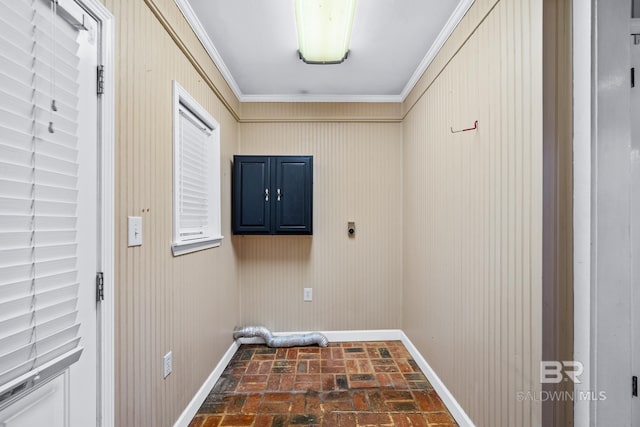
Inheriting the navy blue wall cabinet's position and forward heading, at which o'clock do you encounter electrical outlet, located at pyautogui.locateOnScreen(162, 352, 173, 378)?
The electrical outlet is roughly at 1 o'clock from the navy blue wall cabinet.

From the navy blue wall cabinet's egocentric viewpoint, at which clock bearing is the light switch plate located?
The light switch plate is roughly at 1 o'clock from the navy blue wall cabinet.

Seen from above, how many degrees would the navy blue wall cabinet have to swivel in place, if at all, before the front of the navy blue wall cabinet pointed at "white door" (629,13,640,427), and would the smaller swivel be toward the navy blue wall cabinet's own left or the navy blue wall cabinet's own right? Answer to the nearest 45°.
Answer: approximately 45° to the navy blue wall cabinet's own left

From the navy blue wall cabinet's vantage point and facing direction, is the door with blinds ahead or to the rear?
ahead

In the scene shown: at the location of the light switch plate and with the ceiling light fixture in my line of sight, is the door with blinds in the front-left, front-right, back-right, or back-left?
back-right

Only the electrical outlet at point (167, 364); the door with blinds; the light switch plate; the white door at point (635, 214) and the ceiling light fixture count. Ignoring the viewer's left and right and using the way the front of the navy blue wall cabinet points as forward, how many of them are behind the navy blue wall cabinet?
0

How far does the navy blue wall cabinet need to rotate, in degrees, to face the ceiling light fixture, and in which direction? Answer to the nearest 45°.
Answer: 0° — it already faces it

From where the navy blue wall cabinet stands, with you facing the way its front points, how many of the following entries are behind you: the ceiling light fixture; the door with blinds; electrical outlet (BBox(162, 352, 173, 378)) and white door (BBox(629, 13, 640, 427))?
0

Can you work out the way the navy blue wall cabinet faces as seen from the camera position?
facing the viewer

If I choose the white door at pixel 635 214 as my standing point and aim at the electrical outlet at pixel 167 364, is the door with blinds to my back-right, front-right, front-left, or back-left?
front-left
